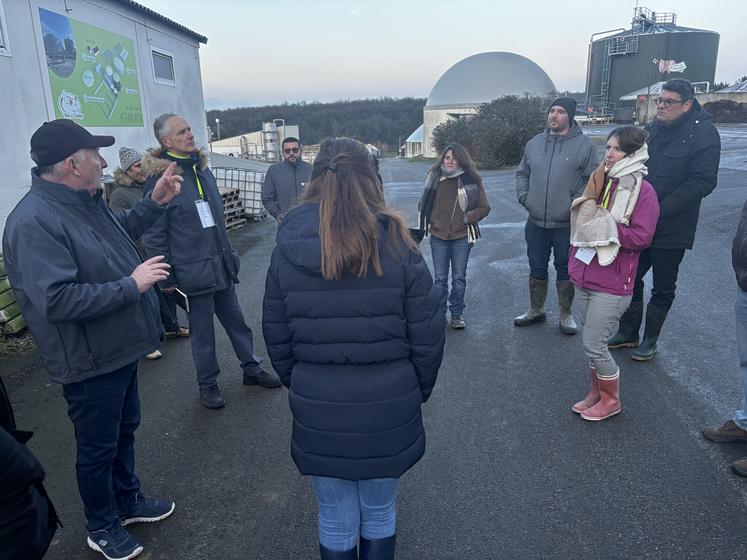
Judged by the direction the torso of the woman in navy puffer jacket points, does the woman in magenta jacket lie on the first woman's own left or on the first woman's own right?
on the first woman's own right

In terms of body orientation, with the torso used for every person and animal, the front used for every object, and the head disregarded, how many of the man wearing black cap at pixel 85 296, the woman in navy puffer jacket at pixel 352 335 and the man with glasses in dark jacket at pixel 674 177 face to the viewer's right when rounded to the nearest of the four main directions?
1

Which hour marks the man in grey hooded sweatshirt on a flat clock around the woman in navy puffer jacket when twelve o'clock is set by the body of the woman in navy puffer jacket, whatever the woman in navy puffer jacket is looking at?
The man in grey hooded sweatshirt is roughly at 1 o'clock from the woman in navy puffer jacket.

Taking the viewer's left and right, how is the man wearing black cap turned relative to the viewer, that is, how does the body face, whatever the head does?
facing to the right of the viewer

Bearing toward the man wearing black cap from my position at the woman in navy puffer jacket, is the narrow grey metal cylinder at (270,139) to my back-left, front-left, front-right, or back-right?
front-right

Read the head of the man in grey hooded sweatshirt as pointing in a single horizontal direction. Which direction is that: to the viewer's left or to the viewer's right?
to the viewer's left

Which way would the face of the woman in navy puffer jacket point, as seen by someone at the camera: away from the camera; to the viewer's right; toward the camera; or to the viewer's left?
away from the camera

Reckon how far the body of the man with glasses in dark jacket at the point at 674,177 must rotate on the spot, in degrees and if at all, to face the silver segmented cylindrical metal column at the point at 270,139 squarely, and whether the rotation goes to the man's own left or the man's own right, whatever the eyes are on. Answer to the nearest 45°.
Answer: approximately 90° to the man's own right

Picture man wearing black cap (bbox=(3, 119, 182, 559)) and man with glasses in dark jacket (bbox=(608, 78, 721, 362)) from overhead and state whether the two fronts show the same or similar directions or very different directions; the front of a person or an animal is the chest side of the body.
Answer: very different directions

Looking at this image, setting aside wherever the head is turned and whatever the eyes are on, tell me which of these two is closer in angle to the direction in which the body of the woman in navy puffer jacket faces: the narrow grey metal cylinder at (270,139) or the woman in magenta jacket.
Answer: the narrow grey metal cylinder

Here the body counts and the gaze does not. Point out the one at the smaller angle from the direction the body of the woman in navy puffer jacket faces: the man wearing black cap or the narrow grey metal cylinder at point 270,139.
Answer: the narrow grey metal cylinder

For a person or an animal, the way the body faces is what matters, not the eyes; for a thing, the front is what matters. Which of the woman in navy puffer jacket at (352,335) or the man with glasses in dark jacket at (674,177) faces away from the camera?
the woman in navy puffer jacket

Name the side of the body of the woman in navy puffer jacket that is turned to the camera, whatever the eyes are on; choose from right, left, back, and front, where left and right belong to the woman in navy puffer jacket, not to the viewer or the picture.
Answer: back

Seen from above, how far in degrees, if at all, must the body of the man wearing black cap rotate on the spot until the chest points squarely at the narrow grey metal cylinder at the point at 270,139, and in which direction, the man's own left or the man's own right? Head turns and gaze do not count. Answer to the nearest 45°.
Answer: approximately 90° to the man's own left

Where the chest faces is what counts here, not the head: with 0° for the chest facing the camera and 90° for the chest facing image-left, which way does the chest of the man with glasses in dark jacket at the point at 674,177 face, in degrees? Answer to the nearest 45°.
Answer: approximately 45°

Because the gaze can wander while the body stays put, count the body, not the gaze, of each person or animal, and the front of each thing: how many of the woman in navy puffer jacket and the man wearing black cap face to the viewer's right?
1
